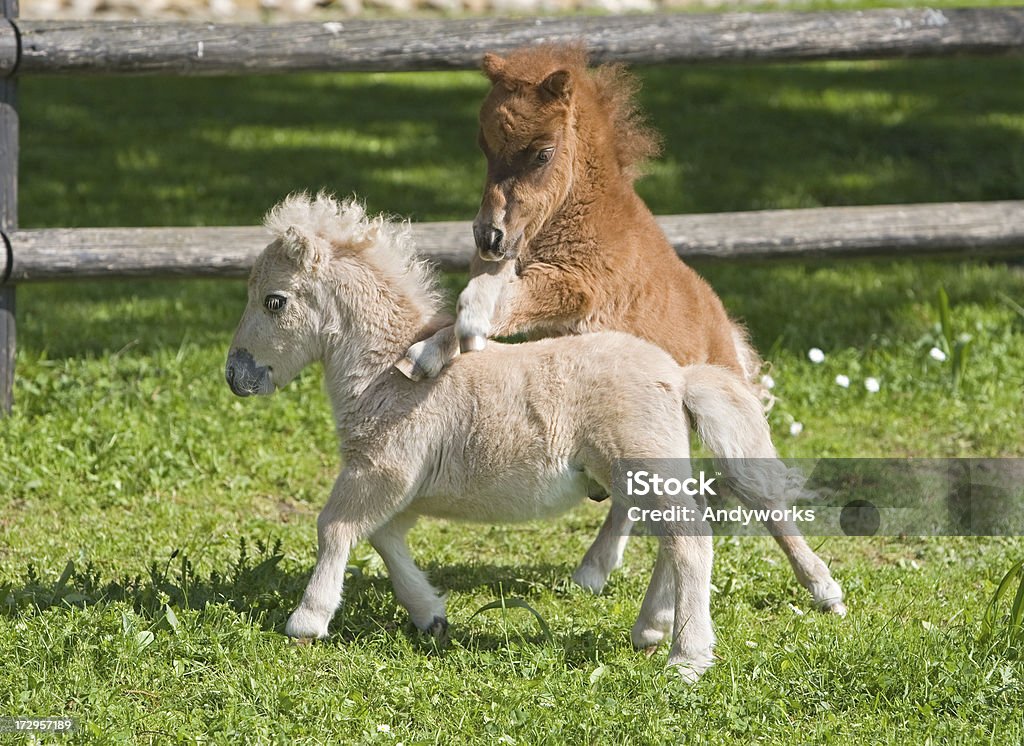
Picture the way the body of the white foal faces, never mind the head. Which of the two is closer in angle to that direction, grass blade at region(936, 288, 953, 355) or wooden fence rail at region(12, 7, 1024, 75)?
the wooden fence rail

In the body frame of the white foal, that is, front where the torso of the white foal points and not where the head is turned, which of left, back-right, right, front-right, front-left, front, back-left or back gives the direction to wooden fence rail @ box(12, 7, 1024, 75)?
right

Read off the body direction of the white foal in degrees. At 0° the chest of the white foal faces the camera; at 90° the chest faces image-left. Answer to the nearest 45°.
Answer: approximately 90°

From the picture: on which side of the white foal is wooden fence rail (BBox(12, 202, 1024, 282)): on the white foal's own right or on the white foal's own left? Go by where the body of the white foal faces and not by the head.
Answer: on the white foal's own right

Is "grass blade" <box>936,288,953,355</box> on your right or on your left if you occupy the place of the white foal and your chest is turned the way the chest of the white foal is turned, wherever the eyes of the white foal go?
on your right

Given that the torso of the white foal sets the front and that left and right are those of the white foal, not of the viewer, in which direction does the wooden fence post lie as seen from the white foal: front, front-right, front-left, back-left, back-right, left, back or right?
front-right

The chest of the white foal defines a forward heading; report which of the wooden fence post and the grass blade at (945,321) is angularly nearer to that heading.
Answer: the wooden fence post
